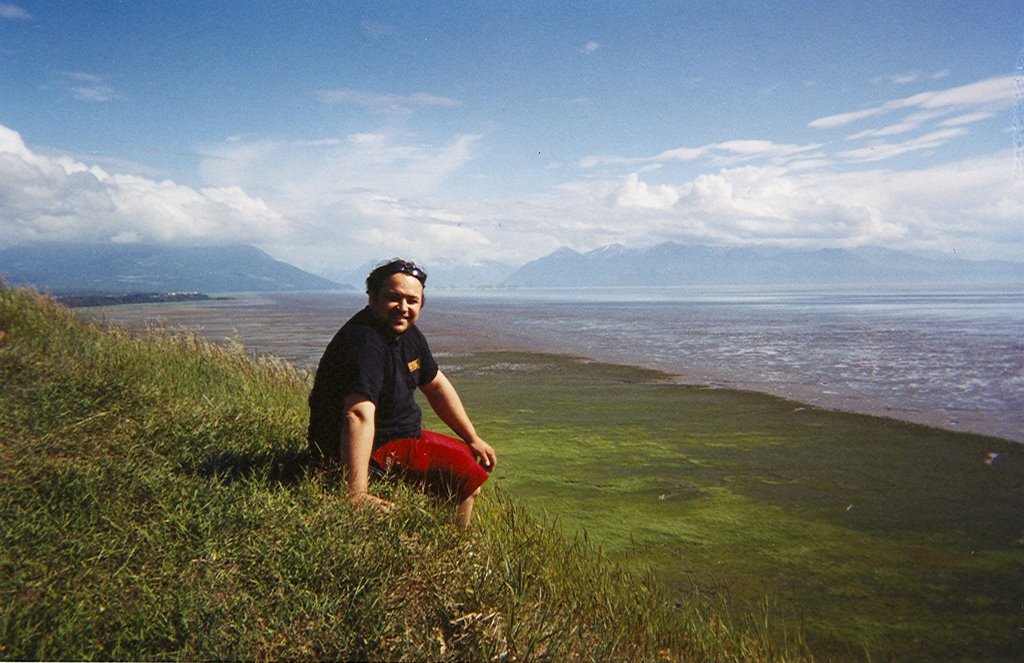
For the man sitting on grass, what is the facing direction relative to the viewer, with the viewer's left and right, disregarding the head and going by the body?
facing the viewer and to the right of the viewer

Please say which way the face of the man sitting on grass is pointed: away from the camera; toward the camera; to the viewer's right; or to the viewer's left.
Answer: toward the camera
